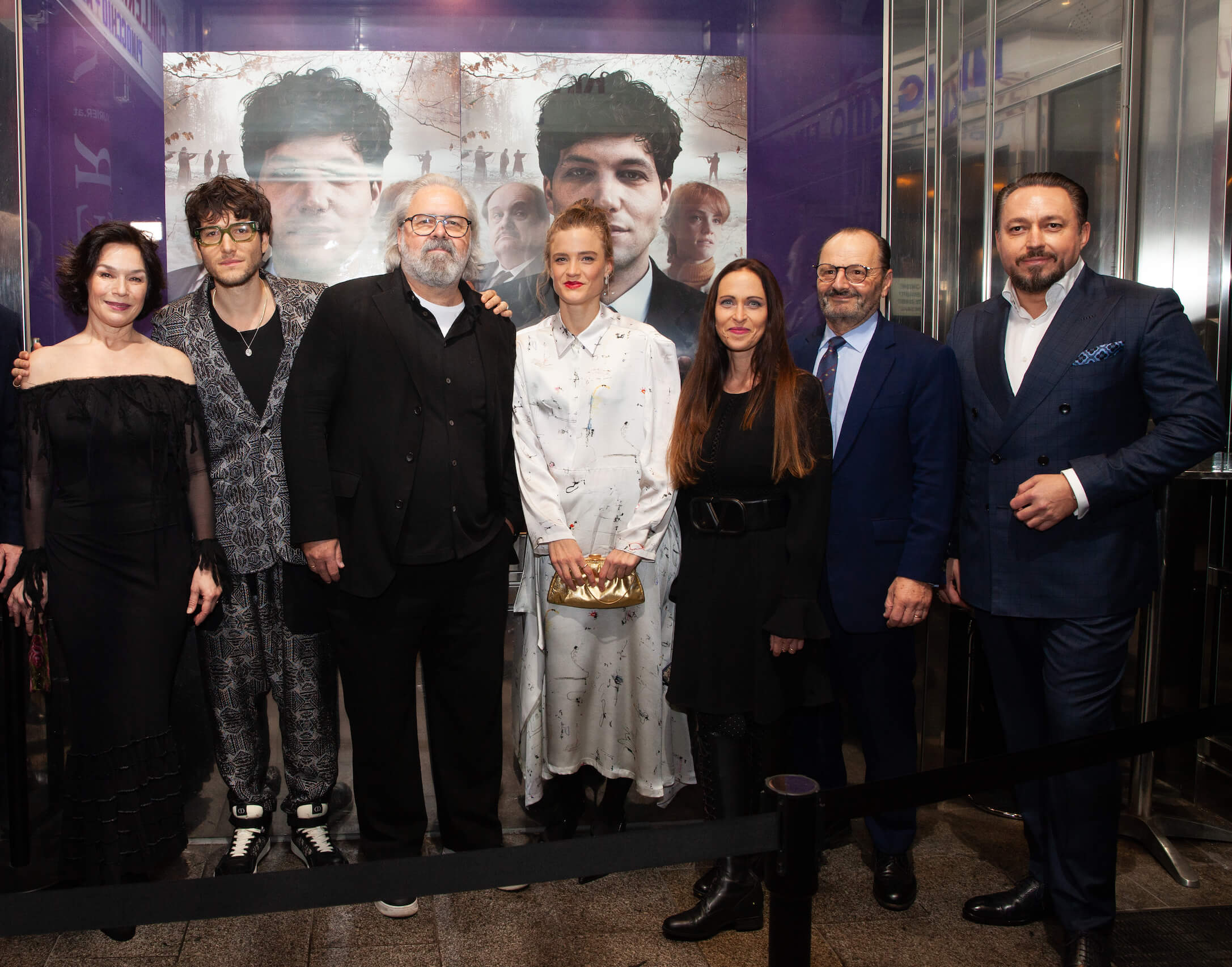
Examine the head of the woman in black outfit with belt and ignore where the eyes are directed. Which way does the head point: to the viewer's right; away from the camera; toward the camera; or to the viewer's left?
toward the camera

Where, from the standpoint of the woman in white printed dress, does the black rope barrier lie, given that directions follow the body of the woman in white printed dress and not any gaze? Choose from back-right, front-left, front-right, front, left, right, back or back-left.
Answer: front

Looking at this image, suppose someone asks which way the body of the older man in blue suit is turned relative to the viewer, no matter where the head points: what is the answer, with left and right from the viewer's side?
facing the viewer and to the left of the viewer

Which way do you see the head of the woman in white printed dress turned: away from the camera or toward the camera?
toward the camera

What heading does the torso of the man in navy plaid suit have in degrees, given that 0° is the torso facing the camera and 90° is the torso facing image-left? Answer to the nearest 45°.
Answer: approximately 45°

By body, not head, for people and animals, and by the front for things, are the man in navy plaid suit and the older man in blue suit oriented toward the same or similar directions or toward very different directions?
same or similar directions

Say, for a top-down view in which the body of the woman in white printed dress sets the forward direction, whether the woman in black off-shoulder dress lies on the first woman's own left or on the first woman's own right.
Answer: on the first woman's own right

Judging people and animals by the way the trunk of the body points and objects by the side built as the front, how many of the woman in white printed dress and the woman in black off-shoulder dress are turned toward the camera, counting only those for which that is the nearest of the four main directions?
2

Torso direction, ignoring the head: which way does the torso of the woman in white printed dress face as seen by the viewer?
toward the camera

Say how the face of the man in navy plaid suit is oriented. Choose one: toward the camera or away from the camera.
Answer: toward the camera

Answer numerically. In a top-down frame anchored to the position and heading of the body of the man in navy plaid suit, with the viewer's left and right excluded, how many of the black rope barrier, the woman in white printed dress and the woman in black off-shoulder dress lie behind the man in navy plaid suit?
0

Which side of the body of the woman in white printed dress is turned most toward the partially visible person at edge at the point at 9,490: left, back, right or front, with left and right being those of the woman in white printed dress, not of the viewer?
right

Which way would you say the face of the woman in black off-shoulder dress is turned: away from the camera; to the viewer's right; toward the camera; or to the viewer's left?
toward the camera

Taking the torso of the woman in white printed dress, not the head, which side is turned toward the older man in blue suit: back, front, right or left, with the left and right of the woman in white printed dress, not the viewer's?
left

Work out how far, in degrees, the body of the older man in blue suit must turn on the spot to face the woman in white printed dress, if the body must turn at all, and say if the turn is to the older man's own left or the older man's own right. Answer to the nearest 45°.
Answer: approximately 45° to the older man's own right

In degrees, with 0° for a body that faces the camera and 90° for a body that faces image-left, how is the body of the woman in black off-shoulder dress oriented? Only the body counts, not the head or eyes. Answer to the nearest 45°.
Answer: approximately 0°
